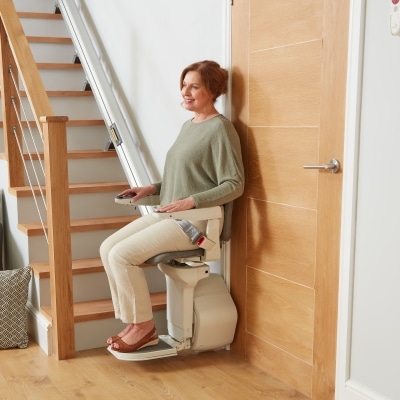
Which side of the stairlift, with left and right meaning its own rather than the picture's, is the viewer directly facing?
left

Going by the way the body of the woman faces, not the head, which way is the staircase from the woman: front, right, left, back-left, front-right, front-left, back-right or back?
right

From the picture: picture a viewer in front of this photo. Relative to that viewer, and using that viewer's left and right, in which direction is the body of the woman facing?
facing the viewer and to the left of the viewer

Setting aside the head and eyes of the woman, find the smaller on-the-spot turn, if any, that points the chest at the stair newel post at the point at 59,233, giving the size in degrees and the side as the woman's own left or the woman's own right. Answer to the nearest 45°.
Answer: approximately 45° to the woman's own right

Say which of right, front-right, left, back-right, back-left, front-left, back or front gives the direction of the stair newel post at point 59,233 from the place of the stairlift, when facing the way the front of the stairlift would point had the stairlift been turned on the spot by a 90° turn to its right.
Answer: left

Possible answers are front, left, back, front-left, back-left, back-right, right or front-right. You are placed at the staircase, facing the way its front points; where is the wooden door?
front-left

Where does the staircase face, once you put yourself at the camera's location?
facing the viewer
